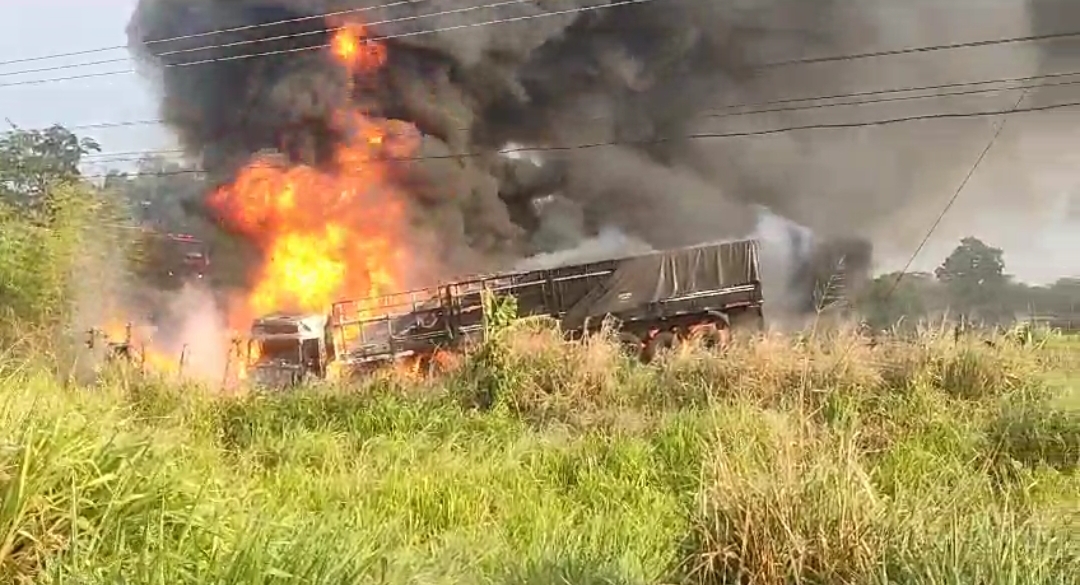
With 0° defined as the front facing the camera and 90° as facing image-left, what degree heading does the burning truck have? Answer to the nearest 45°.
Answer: approximately 90°

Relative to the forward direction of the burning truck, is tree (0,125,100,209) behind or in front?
in front
